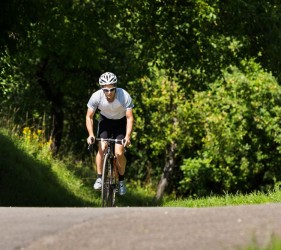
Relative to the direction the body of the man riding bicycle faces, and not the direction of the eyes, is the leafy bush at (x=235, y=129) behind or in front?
behind

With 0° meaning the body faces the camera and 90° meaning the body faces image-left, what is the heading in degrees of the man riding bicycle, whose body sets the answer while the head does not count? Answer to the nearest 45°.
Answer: approximately 0°

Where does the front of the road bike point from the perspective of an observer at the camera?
facing the viewer
